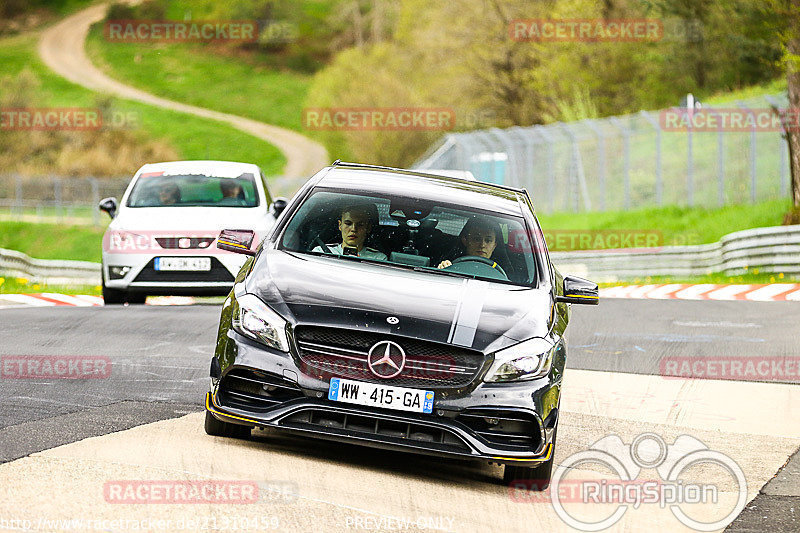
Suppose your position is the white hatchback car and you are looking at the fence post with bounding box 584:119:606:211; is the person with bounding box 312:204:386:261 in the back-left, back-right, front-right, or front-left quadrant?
back-right

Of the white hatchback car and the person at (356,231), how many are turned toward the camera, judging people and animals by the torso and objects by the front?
2

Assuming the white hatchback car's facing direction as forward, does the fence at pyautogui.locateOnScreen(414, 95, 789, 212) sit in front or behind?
behind

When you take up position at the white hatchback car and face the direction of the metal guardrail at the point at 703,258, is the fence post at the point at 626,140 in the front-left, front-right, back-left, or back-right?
front-left

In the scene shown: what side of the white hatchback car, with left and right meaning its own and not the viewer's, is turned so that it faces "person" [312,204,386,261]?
front

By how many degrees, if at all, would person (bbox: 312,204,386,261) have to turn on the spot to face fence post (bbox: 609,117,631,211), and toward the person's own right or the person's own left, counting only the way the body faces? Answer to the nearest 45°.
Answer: approximately 180°

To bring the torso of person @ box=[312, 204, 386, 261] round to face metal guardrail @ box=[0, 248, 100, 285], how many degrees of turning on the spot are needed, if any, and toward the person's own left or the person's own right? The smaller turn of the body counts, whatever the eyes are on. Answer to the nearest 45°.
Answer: approximately 180°

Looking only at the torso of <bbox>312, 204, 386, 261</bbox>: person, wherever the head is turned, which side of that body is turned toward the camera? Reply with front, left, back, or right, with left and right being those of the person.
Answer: front

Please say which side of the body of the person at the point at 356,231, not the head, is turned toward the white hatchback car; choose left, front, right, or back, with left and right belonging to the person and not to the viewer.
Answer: back
